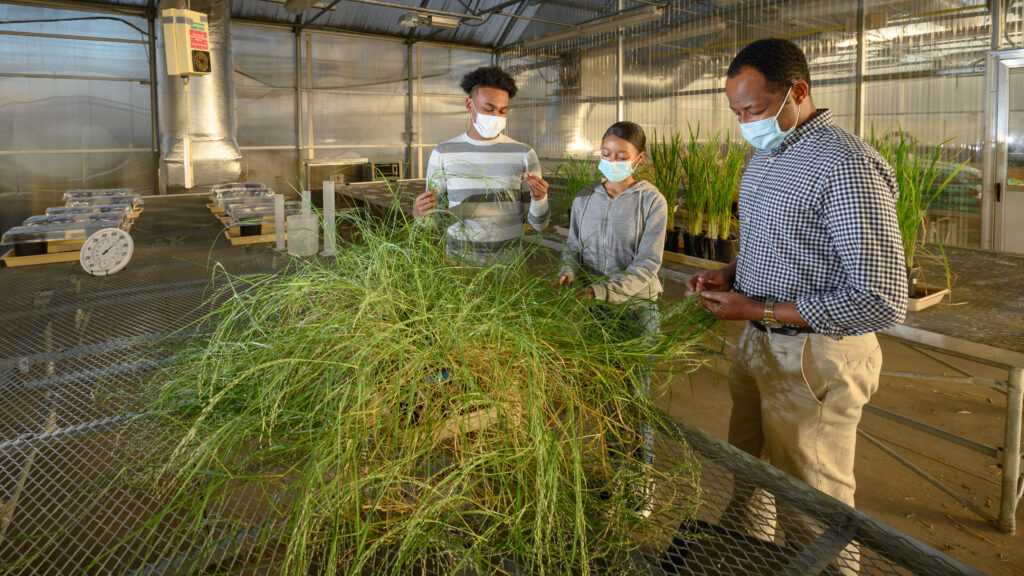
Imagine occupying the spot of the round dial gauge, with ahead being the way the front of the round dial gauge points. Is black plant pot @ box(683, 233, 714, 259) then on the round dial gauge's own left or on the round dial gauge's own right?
on the round dial gauge's own left

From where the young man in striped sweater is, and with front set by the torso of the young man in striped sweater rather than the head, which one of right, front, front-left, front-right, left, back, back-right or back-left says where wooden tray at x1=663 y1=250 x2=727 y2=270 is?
back-left

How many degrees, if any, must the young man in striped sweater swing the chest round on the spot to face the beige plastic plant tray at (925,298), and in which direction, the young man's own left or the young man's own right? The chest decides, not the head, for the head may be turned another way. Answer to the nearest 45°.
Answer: approximately 90° to the young man's own left

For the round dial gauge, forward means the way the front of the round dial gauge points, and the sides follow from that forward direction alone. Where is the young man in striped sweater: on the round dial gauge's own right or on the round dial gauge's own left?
on the round dial gauge's own left

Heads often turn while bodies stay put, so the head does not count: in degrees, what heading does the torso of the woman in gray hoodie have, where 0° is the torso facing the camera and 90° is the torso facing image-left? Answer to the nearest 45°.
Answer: approximately 45°

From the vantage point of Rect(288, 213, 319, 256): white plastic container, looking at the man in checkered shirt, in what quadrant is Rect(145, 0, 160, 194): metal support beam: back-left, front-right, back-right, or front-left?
back-left

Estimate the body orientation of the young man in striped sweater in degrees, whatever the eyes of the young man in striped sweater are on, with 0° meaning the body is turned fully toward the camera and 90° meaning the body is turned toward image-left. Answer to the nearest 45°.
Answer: approximately 0°

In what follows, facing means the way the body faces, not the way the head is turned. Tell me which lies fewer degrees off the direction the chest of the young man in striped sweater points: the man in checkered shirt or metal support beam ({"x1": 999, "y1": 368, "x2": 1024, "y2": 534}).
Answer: the man in checkered shirt

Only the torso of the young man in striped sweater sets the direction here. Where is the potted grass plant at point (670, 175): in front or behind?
behind
